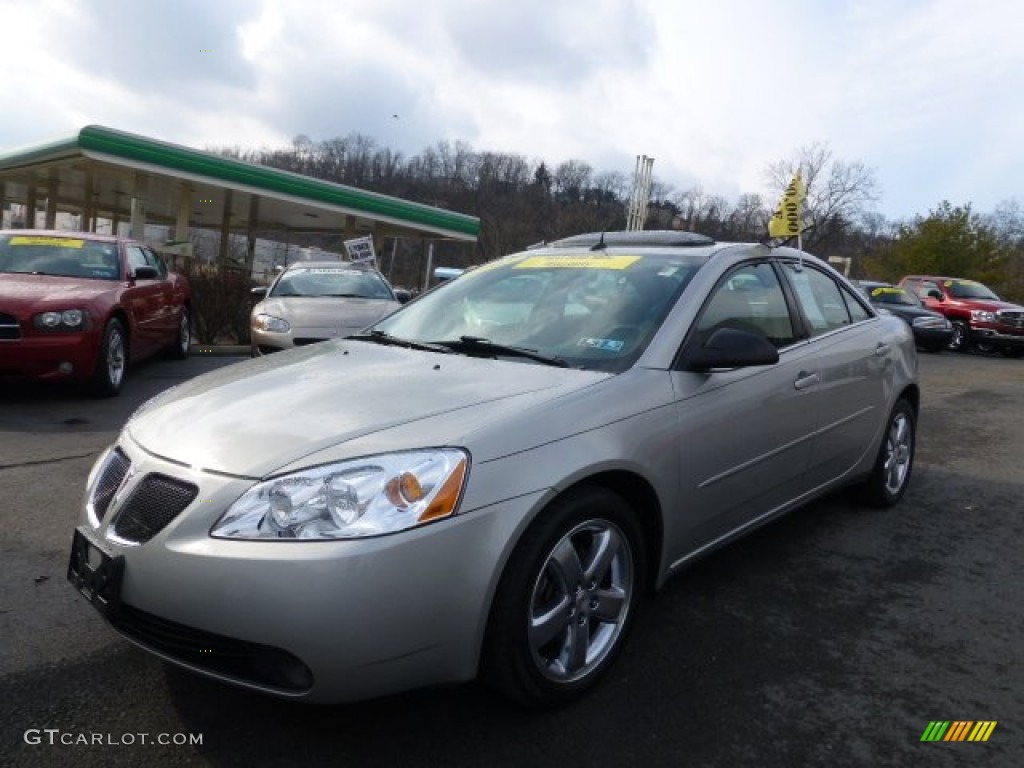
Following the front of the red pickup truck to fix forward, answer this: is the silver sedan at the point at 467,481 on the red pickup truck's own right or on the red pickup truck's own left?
on the red pickup truck's own right

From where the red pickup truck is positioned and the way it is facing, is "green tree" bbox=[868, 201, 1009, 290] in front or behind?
behind

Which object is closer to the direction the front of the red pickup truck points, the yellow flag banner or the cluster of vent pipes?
the yellow flag banner

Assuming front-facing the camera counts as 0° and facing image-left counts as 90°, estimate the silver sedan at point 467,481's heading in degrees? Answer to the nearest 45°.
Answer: approximately 45°

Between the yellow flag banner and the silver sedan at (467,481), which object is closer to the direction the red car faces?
the silver sedan

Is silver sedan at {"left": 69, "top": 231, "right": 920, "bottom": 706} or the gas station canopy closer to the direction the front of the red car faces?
the silver sedan
